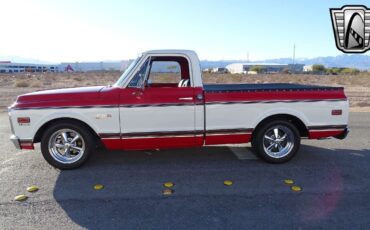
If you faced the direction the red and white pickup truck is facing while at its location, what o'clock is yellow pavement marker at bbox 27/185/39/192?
The yellow pavement marker is roughly at 11 o'clock from the red and white pickup truck.

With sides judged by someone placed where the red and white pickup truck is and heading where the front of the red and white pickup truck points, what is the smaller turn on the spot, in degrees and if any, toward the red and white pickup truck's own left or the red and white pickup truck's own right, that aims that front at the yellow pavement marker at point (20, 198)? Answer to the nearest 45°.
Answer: approximately 45° to the red and white pickup truck's own left

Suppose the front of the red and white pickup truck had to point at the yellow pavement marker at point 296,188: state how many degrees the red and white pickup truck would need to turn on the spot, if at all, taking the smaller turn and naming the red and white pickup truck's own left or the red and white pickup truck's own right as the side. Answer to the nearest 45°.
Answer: approximately 135° to the red and white pickup truck's own left

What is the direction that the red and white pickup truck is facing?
to the viewer's left
